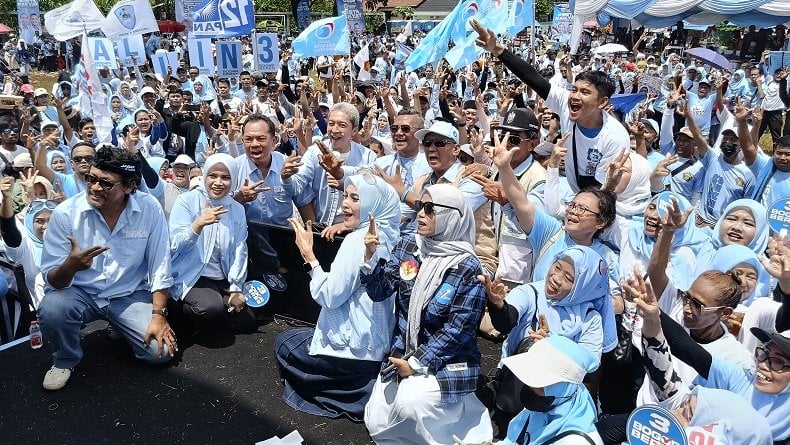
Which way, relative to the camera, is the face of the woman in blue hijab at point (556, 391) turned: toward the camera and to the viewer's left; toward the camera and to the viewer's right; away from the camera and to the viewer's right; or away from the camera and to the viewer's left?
toward the camera and to the viewer's left

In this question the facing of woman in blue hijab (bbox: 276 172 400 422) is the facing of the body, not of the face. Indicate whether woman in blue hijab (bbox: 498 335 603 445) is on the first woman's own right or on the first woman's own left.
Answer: on the first woman's own left

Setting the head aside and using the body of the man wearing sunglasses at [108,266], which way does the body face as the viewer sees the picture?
toward the camera

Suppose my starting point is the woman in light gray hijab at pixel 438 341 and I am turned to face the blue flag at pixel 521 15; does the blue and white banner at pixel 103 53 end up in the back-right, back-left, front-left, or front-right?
front-left

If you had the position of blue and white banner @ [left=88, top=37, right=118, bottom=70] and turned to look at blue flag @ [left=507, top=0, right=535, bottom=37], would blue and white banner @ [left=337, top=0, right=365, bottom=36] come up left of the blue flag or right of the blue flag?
left

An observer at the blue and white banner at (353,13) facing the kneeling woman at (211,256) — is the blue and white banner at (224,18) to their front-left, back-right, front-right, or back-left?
front-right

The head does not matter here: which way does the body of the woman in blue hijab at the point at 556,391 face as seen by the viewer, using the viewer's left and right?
facing the viewer and to the left of the viewer

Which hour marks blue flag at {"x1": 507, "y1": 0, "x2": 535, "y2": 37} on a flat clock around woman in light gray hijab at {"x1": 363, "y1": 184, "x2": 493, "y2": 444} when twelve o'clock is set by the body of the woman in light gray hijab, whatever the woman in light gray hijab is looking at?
The blue flag is roughly at 5 o'clock from the woman in light gray hijab.

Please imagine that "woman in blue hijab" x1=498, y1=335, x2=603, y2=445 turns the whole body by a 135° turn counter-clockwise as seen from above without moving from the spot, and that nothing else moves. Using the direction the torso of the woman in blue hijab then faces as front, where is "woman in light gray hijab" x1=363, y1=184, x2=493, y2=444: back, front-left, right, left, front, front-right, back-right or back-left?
back-left

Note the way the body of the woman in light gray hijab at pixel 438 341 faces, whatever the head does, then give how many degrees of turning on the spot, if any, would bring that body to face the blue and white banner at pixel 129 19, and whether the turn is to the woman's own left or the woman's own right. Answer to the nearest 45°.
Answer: approximately 90° to the woman's own right

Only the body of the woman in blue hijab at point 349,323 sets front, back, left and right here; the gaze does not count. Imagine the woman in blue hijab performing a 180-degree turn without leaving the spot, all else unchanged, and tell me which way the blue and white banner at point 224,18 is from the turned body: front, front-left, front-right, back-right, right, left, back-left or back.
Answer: left
